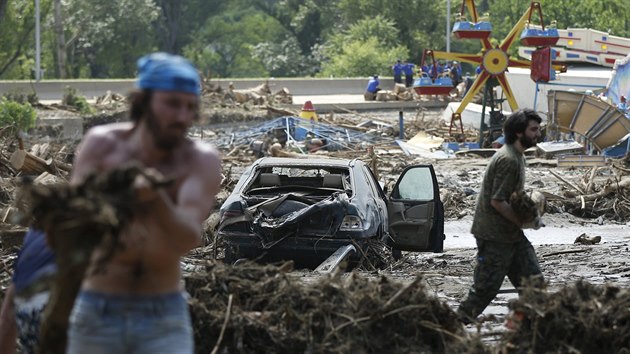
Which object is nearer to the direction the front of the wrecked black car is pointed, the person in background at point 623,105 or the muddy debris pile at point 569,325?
the person in background

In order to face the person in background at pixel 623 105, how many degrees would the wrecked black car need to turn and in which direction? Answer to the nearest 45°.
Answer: approximately 45° to its right

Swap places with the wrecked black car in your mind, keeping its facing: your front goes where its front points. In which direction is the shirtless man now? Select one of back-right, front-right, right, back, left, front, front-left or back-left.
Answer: back

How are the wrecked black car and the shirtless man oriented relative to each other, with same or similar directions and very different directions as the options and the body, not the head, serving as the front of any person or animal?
very different directions

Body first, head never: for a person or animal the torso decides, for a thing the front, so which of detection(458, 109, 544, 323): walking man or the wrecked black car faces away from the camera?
the wrecked black car

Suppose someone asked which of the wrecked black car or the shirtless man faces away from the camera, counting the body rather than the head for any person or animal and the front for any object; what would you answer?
the wrecked black car

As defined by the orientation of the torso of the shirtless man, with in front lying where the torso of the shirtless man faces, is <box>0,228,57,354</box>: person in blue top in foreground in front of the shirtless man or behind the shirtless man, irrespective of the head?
behind

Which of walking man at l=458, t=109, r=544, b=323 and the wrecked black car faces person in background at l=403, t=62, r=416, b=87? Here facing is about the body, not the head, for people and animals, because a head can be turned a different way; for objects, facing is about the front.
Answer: the wrecked black car

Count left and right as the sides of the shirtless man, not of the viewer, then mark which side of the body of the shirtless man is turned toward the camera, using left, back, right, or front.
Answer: front

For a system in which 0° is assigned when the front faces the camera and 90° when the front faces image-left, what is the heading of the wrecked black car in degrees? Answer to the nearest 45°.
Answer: approximately 180°

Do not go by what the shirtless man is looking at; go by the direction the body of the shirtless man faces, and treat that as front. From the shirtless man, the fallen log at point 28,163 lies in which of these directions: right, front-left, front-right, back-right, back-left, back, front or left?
back
